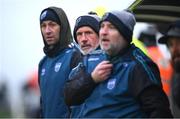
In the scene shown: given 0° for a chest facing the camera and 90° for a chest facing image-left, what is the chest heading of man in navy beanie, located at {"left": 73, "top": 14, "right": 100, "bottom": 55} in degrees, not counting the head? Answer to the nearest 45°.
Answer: approximately 45°

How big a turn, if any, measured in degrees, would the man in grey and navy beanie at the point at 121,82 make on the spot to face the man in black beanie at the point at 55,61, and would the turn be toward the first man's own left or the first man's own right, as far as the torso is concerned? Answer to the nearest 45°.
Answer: approximately 90° to the first man's own right

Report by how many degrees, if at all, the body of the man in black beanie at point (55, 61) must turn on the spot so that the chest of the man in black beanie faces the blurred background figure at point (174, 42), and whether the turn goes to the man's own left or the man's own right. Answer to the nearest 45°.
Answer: approximately 90° to the man's own left

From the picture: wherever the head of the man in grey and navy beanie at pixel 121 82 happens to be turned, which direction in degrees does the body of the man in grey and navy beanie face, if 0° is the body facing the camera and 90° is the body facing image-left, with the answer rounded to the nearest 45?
approximately 45°
